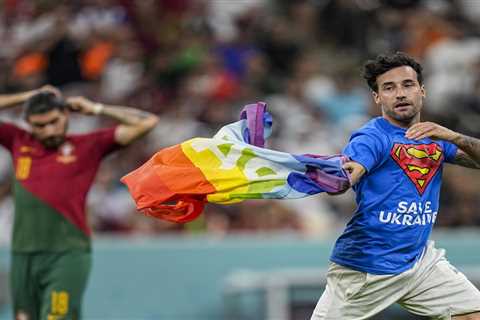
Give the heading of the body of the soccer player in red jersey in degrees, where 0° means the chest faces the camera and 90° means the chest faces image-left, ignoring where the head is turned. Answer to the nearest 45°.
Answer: approximately 0°

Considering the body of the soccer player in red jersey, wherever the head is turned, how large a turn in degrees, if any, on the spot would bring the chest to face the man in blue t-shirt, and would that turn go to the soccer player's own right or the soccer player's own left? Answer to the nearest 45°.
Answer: approximately 45° to the soccer player's own left

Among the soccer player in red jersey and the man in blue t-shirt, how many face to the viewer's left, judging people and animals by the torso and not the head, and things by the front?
0
